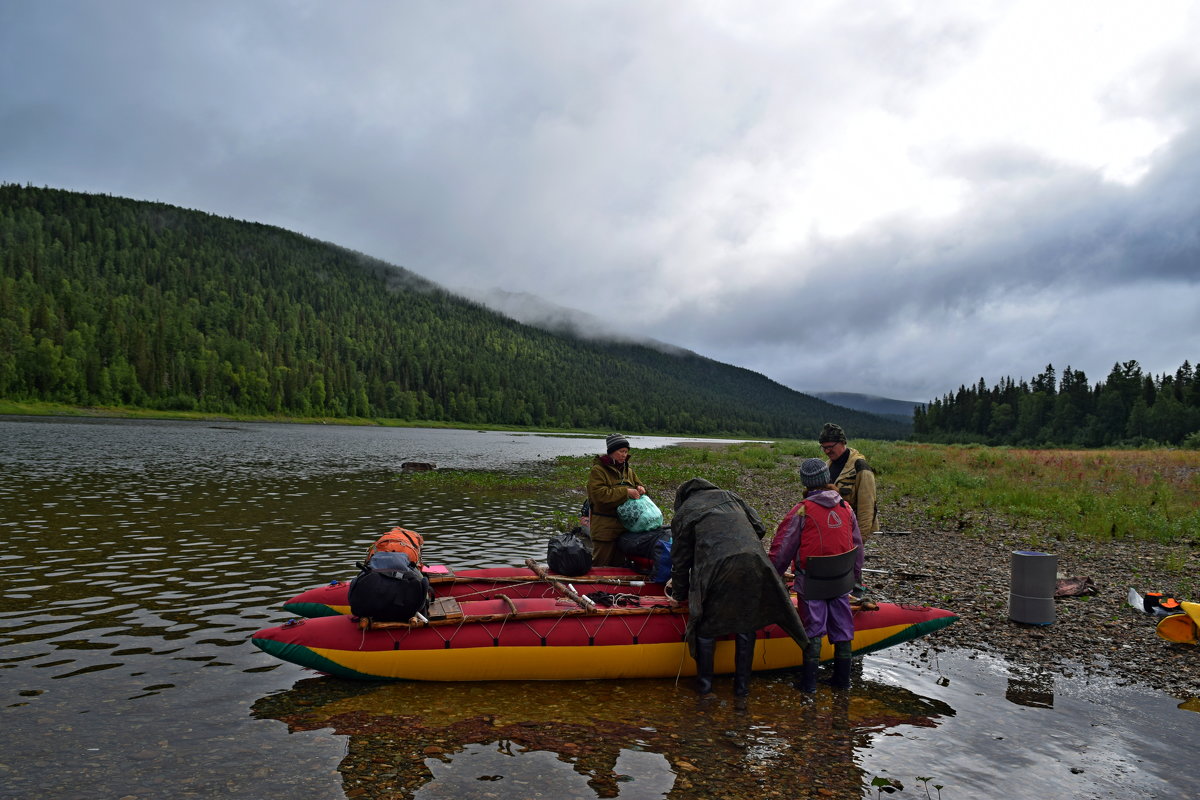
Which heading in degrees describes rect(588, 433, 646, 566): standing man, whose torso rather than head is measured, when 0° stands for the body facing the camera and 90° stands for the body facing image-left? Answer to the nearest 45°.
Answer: approximately 315°

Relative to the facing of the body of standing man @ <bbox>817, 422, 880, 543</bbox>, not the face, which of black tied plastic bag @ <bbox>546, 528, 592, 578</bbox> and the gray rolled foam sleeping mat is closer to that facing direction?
the black tied plastic bag

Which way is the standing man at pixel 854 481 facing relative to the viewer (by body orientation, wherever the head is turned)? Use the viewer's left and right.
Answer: facing the viewer and to the left of the viewer

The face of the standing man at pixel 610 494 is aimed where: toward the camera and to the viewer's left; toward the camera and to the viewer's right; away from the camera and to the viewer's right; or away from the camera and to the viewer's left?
toward the camera and to the viewer's right

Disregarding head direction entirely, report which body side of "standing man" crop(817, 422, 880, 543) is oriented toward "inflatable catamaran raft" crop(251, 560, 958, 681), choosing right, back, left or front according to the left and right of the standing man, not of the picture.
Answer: front

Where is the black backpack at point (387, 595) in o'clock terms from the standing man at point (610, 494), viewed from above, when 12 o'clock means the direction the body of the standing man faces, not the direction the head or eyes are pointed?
The black backpack is roughly at 3 o'clock from the standing man.

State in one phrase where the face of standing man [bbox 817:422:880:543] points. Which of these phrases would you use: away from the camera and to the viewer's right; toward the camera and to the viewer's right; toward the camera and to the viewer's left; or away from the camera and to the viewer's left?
toward the camera and to the viewer's left

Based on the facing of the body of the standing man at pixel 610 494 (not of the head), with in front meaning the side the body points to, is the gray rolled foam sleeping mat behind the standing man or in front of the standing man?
in front

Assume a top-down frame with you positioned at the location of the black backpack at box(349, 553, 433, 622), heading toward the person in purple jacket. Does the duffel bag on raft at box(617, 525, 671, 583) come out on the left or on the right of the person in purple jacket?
left

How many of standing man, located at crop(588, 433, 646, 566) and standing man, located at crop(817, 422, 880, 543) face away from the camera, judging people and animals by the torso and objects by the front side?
0

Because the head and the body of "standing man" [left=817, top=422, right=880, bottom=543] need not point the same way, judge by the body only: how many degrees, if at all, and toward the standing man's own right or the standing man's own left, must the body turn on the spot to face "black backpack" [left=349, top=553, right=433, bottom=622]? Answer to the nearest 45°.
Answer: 0° — they already face it

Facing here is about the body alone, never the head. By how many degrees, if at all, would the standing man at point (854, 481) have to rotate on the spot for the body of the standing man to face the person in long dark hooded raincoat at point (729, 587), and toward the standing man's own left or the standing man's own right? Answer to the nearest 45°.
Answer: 0° — they already face them
